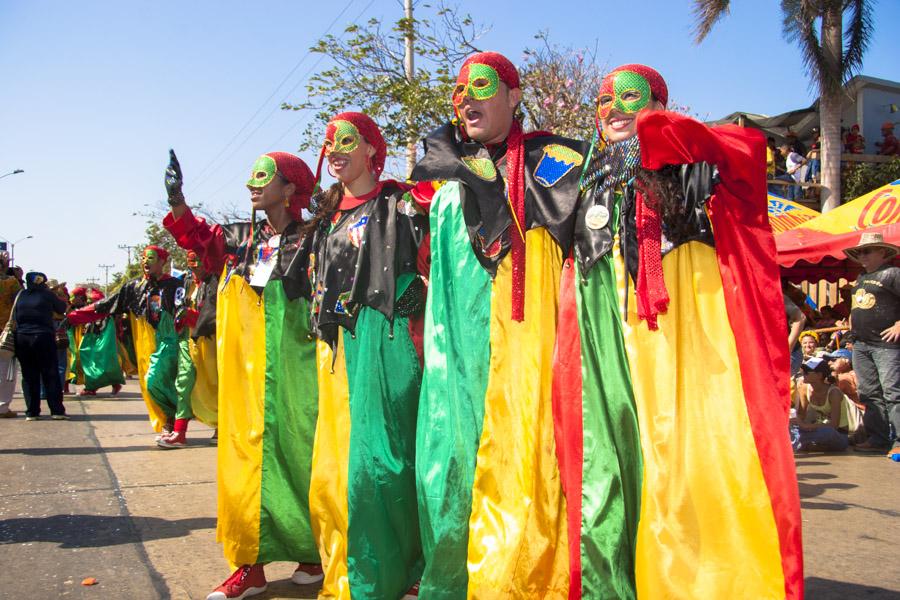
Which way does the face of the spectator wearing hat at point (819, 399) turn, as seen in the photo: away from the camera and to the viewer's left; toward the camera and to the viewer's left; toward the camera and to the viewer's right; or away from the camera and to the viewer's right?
toward the camera and to the viewer's left

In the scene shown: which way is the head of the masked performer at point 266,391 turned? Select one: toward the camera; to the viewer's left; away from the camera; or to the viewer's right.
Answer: to the viewer's left

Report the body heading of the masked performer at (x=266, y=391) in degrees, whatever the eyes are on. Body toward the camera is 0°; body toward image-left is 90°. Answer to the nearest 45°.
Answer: approximately 45°

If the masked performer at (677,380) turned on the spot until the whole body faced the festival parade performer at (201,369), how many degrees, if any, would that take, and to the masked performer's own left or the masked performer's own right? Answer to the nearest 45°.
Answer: approximately 90° to the masked performer's own right

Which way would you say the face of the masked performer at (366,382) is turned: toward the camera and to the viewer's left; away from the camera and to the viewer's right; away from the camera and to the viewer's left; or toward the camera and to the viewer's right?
toward the camera and to the viewer's left

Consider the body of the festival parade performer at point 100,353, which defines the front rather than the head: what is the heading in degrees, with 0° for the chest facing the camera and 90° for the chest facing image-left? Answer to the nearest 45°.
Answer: approximately 45°

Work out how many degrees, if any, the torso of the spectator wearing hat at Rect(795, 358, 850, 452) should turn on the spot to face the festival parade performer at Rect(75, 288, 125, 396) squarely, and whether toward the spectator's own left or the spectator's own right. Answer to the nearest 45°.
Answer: approximately 45° to the spectator's own right

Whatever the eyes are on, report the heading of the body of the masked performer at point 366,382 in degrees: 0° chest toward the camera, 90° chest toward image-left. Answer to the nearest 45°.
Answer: approximately 45°

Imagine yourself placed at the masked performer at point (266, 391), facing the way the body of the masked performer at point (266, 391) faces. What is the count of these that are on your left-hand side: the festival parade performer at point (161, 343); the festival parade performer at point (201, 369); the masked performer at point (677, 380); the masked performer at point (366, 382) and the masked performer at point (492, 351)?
3

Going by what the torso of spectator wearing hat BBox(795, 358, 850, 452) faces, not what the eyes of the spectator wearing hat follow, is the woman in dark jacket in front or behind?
in front

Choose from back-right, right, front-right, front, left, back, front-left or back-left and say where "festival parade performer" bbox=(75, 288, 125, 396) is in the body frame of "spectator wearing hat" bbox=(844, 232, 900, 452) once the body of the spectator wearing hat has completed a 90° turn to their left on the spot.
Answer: back-right

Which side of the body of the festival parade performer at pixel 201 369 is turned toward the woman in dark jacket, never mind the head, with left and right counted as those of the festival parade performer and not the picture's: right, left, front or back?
right
